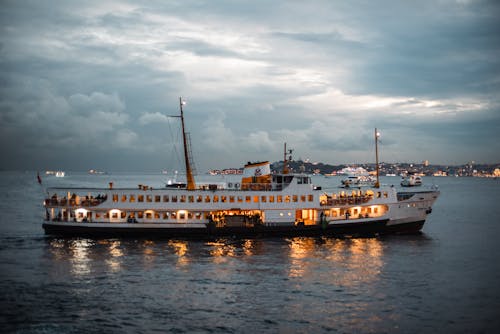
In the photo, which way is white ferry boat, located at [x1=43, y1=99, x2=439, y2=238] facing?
to the viewer's right
